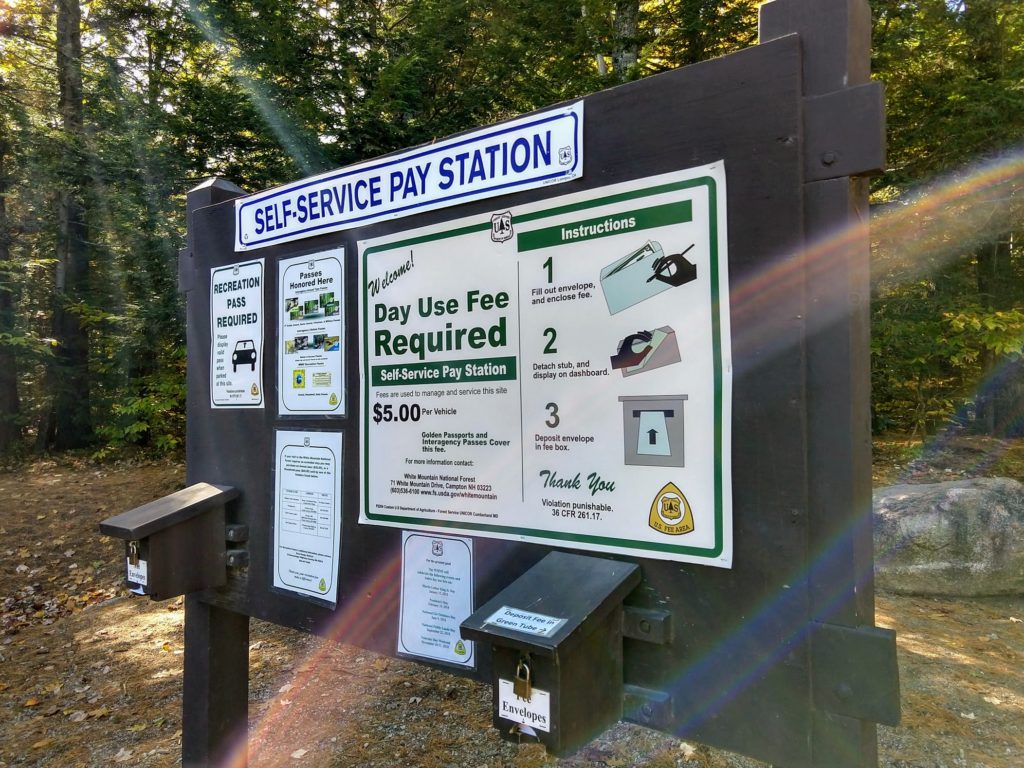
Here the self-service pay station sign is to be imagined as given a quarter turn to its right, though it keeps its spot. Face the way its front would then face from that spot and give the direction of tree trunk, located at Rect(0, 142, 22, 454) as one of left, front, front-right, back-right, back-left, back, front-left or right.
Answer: front

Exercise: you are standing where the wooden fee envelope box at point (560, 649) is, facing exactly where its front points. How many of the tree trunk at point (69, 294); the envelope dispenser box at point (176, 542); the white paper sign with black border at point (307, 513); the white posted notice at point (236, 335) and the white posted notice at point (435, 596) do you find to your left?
0

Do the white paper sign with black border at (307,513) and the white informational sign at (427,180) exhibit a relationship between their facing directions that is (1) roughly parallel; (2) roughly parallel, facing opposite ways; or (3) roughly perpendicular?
roughly parallel

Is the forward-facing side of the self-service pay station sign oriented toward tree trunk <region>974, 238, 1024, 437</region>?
no

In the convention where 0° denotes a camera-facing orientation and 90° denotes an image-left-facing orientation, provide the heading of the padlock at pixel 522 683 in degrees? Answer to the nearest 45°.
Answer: approximately 45°

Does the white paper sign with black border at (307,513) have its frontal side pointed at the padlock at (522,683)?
no

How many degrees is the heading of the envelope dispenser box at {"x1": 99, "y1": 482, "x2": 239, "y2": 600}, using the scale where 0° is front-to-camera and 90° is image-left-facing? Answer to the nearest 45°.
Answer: approximately 45°

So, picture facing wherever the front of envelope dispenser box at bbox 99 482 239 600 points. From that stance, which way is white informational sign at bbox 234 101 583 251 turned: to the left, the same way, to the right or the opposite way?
the same way

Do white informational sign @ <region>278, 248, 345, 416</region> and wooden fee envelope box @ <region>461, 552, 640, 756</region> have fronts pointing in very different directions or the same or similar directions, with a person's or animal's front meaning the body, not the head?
same or similar directions

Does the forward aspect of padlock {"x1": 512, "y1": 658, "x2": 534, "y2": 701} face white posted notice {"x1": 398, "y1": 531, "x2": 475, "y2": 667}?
no

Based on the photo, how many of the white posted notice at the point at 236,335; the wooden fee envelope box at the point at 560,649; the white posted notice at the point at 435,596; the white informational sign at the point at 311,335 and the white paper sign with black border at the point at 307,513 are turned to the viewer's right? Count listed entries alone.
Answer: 0

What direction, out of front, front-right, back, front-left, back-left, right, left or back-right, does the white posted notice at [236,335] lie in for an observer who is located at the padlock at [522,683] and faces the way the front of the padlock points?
right

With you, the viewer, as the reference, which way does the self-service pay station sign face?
facing the viewer and to the left of the viewer

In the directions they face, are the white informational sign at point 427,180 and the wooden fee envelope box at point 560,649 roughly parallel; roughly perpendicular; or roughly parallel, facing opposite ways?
roughly parallel

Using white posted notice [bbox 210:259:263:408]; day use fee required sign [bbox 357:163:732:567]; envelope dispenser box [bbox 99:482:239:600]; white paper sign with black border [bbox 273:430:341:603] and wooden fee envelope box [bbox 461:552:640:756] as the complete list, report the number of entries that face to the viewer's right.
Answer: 0

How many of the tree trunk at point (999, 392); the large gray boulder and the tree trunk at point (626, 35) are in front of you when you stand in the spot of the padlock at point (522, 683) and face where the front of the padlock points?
0

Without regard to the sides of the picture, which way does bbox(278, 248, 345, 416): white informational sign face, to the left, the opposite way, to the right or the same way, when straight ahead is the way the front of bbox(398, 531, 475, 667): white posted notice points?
the same way

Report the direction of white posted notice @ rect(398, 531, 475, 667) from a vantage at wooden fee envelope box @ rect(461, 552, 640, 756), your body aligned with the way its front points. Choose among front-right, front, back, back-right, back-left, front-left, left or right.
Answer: right

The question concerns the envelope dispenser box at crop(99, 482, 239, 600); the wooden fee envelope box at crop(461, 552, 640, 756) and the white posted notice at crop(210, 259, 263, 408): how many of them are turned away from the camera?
0
